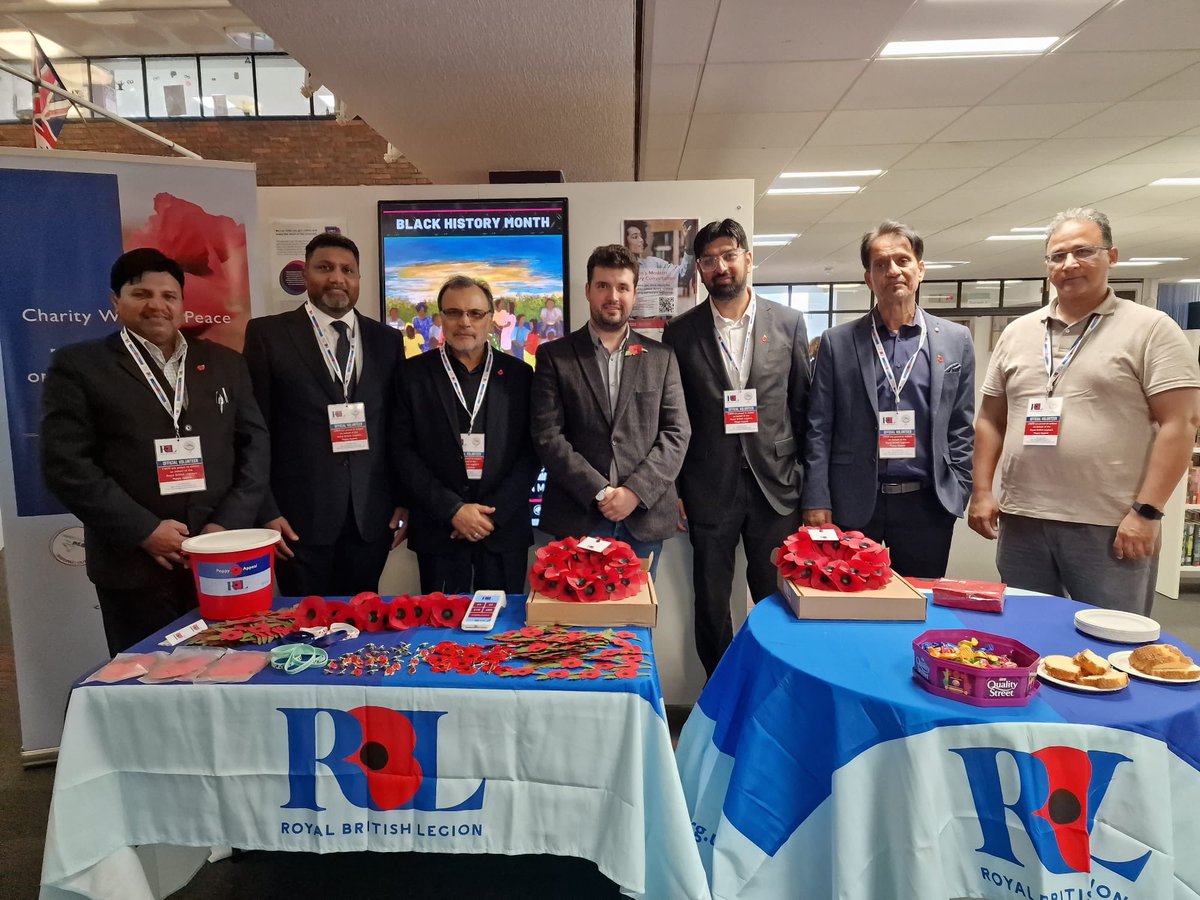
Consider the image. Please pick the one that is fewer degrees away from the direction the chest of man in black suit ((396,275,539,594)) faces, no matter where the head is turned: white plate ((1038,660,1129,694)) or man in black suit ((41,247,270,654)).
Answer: the white plate

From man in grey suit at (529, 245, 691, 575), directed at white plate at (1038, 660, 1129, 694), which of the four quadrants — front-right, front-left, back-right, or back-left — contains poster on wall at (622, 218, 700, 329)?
back-left

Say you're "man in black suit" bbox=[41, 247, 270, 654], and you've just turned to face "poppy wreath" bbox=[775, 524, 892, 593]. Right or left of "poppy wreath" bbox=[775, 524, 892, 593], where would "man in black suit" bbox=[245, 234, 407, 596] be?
left

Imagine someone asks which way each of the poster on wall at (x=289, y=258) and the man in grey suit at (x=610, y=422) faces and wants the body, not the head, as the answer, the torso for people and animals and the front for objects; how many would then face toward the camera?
2

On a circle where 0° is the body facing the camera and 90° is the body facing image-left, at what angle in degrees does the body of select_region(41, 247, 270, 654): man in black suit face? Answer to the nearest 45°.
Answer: approximately 315°

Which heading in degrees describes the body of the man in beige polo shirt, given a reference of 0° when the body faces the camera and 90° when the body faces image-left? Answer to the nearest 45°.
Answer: approximately 45°

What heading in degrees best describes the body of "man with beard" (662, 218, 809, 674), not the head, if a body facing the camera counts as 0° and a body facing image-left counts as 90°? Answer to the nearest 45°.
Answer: approximately 0°
